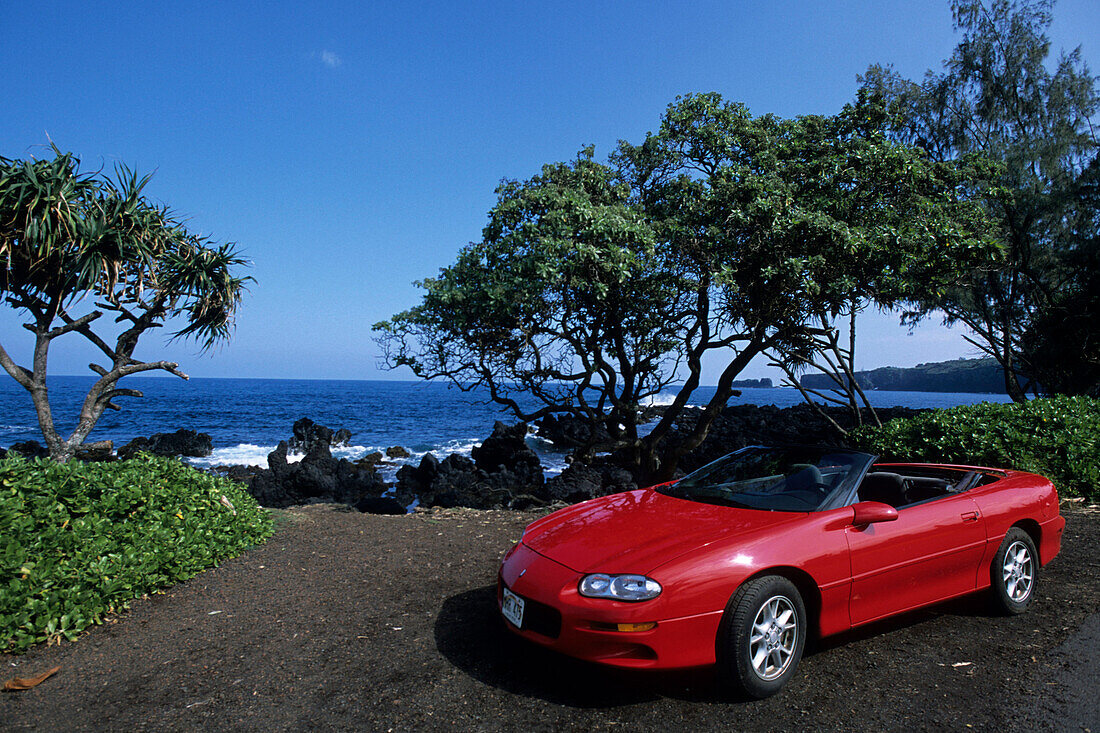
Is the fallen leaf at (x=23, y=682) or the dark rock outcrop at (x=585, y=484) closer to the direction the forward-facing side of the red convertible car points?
the fallen leaf

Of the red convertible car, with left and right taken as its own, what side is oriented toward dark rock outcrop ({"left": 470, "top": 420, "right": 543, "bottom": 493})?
right

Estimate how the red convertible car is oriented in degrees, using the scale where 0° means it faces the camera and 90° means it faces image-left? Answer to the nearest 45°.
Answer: approximately 45°

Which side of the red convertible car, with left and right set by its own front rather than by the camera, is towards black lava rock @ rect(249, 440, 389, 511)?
right

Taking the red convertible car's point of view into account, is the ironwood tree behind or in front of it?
behind

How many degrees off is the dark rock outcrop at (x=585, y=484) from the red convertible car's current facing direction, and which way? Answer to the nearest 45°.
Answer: approximately 135° to its right

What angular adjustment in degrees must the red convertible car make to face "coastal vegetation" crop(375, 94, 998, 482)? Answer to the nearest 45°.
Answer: approximately 135° to its right

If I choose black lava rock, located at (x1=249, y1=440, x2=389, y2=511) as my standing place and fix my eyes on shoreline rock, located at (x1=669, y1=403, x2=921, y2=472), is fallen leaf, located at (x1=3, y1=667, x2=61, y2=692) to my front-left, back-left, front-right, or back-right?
back-right

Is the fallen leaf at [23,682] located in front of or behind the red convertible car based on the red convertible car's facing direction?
in front
